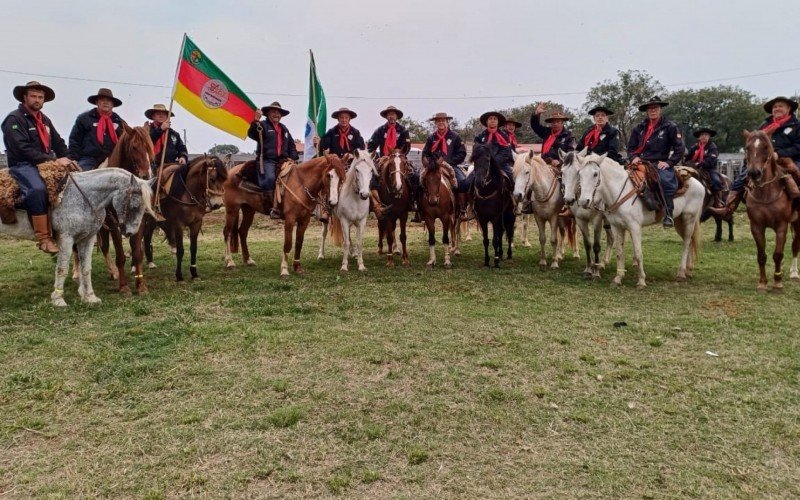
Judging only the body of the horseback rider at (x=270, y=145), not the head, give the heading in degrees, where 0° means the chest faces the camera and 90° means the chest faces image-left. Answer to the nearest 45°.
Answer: approximately 315°

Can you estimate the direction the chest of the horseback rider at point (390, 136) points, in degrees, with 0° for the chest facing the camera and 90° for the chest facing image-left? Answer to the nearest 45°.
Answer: approximately 0°

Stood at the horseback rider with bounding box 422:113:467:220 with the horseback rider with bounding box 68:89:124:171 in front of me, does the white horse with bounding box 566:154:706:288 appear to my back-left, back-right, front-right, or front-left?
back-left

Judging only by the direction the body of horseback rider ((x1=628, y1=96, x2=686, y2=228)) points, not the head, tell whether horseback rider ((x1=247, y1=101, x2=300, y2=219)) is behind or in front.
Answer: in front
